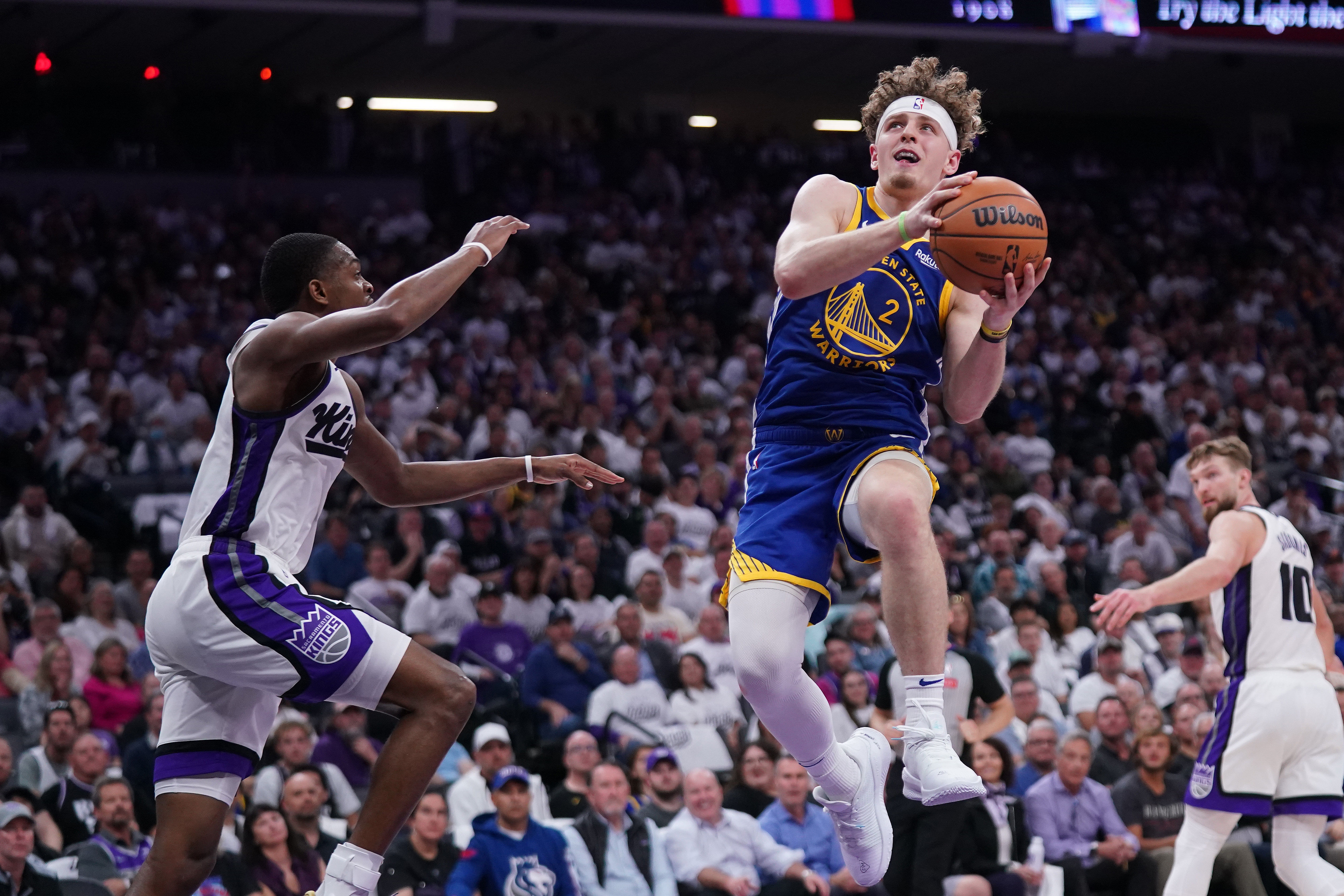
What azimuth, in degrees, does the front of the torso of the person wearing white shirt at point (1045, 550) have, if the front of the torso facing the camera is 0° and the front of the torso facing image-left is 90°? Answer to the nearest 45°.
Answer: approximately 0°

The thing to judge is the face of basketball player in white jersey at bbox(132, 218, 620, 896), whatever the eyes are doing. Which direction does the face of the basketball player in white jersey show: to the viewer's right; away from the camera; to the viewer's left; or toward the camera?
to the viewer's right

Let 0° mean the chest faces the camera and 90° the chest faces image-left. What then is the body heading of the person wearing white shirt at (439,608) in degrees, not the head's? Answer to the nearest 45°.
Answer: approximately 0°

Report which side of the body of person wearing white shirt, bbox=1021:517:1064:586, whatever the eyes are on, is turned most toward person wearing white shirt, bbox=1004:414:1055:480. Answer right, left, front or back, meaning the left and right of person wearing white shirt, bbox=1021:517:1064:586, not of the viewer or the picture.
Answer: back

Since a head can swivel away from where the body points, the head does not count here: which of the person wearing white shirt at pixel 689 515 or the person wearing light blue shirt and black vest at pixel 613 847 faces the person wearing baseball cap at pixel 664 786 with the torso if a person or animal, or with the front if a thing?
the person wearing white shirt at pixel 689 515

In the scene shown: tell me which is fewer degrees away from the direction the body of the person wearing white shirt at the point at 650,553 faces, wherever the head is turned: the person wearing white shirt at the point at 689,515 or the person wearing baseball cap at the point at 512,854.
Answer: the person wearing baseball cap

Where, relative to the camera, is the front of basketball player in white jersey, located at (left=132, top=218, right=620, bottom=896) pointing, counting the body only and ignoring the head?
to the viewer's right

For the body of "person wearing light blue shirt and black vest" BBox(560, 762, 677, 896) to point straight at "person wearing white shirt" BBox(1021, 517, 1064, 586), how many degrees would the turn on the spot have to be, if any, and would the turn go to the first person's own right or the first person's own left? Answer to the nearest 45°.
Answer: approximately 135° to the first person's own left

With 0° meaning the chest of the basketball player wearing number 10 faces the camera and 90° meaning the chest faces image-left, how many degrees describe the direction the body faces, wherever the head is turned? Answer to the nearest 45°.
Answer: approximately 135°

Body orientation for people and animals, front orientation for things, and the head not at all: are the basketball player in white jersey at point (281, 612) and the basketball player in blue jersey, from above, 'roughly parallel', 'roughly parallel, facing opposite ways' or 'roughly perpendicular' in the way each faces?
roughly perpendicular

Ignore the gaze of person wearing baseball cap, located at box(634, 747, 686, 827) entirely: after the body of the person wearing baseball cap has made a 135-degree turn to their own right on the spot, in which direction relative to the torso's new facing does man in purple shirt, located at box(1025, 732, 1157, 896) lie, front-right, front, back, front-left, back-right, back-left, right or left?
back-right

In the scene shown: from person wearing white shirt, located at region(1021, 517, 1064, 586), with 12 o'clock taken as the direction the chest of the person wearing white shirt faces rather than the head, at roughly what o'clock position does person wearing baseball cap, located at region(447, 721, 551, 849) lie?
The person wearing baseball cap is roughly at 1 o'clock from the person wearing white shirt.

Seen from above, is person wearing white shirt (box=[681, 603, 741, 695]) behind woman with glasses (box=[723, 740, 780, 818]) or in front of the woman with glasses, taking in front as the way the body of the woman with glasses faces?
behind

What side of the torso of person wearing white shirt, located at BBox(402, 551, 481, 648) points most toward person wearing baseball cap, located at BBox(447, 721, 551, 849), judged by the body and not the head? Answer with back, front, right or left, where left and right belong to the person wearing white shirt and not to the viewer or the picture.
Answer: front

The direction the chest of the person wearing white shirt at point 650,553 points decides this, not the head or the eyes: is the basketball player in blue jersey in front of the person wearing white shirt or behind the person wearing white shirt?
in front
